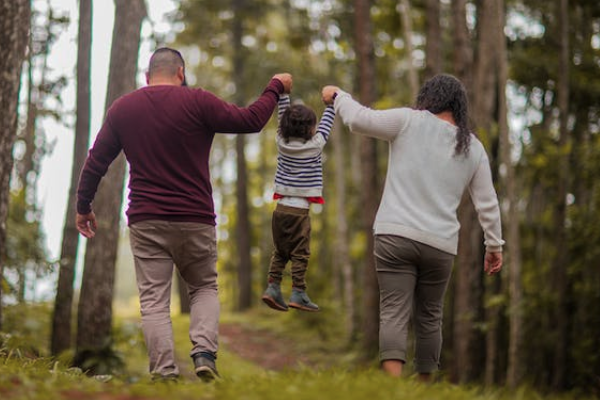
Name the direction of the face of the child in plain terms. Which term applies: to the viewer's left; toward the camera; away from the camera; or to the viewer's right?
away from the camera

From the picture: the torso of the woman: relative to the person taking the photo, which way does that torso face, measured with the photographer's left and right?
facing away from the viewer

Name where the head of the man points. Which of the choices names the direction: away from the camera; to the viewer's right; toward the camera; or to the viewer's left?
away from the camera

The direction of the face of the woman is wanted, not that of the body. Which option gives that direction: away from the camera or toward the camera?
away from the camera

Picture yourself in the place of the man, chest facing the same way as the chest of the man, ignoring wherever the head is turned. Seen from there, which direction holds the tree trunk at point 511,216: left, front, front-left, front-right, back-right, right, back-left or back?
front-right

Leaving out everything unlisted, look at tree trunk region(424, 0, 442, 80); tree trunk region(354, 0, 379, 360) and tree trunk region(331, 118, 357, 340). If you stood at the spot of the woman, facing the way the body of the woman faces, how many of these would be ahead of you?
3

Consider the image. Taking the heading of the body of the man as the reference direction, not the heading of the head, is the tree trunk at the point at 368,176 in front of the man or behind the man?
in front

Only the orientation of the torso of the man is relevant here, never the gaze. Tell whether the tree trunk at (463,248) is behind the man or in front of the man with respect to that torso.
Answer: in front

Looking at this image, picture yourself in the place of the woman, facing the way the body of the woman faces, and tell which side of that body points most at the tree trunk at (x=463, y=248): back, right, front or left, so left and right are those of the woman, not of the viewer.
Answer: front

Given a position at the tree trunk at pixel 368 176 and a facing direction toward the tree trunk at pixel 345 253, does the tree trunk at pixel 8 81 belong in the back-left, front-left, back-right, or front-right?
back-left

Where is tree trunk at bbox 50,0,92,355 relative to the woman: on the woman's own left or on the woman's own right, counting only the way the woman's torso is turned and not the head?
on the woman's own left

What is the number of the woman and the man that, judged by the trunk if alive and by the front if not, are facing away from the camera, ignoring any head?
2

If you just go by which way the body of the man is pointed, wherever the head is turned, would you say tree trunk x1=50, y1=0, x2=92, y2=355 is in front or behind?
in front

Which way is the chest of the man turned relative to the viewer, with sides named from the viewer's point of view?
facing away from the viewer
